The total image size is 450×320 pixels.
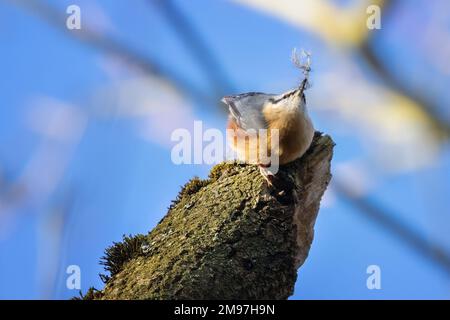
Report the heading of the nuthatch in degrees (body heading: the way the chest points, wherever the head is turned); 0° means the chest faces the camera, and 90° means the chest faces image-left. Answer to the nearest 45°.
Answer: approximately 270°
